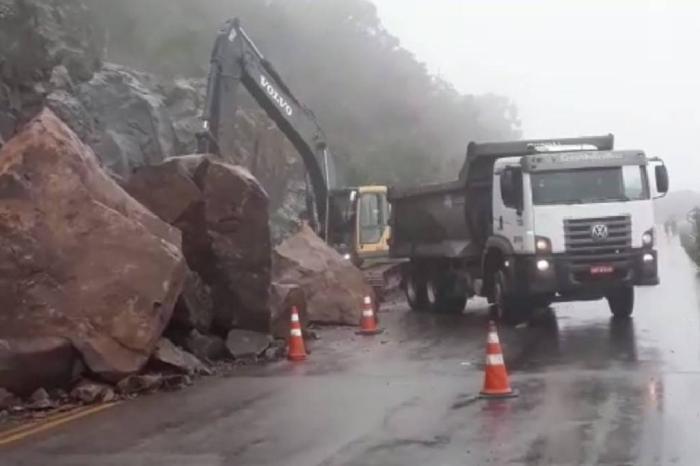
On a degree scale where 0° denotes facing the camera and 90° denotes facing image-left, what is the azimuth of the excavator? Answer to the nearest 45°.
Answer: approximately 45°

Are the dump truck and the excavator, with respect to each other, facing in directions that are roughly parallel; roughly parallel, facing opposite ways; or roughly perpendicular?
roughly perpendicular

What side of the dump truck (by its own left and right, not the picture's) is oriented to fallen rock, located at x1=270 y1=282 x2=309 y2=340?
right

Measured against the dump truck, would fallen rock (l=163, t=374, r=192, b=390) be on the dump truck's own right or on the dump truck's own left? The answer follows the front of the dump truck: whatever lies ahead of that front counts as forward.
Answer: on the dump truck's own right

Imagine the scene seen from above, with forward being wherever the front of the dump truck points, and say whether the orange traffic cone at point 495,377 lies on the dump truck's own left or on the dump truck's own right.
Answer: on the dump truck's own right

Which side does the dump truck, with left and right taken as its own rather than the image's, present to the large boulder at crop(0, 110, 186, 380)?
right

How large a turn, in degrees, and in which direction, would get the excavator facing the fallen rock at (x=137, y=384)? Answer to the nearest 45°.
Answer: approximately 45° to its left

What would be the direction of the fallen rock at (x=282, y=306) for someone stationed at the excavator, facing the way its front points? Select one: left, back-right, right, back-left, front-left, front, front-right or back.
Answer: front-left

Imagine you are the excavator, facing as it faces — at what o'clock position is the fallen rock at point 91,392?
The fallen rock is roughly at 11 o'clock from the excavator.

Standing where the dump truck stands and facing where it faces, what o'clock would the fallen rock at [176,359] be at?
The fallen rock is roughly at 3 o'clock from the dump truck.

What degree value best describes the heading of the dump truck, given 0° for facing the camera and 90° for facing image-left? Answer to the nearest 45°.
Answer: approximately 315°
